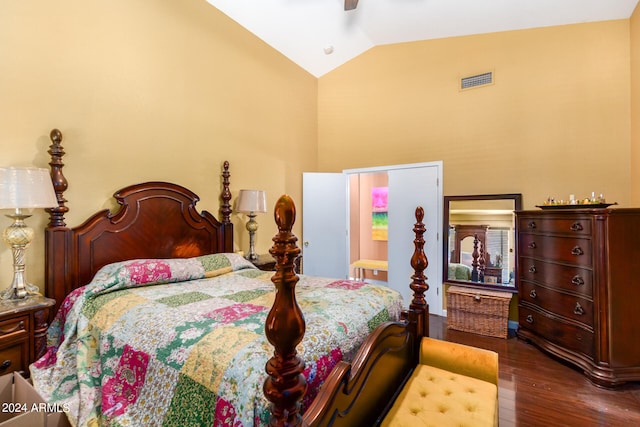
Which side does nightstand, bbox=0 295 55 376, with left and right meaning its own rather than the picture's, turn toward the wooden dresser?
front

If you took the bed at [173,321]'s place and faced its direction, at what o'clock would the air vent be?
The air vent is roughly at 10 o'clock from the bed.

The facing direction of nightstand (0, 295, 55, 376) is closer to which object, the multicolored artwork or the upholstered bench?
the upholstered bench

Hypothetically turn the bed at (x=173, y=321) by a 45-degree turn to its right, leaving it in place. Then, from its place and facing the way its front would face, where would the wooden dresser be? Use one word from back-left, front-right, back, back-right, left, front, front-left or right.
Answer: left

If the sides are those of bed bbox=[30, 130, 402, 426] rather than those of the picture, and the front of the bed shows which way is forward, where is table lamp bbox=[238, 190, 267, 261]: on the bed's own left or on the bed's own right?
on the bed's own left

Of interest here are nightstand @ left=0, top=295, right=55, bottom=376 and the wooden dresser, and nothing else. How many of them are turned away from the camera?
0

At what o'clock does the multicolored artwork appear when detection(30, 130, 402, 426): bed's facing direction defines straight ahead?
The multicolored artwork is roughly at 9 o'clock from the bed.

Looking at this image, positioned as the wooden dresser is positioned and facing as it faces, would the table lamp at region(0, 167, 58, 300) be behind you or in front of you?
in front

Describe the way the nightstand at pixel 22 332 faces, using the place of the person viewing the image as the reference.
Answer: facing the viewer and to the right of the viewer

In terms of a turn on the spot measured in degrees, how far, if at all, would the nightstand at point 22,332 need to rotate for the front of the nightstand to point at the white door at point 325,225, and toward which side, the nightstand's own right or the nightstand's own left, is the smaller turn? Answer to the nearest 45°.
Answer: approximately 45° to the nightstand's own left

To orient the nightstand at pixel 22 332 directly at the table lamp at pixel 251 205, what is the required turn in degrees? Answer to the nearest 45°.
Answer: approximately 45° to its left

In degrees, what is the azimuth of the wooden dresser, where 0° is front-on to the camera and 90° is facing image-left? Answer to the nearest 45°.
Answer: approximately 45°
